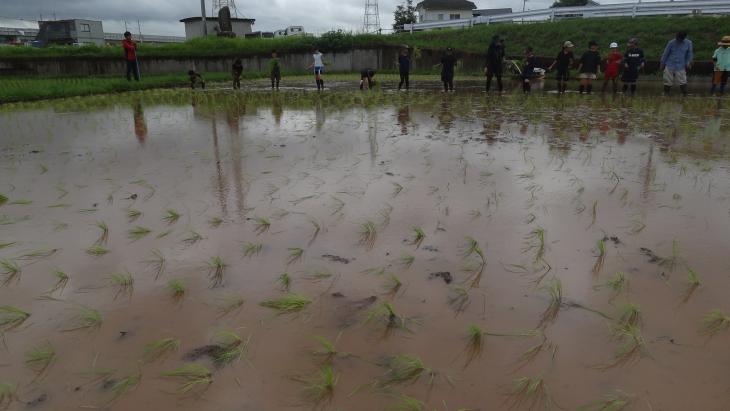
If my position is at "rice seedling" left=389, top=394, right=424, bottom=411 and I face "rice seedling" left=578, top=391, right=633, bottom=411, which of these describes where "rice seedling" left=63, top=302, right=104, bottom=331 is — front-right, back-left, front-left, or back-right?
back-left

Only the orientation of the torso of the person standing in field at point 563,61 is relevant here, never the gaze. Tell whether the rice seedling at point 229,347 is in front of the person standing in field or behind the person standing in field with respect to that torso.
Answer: in front

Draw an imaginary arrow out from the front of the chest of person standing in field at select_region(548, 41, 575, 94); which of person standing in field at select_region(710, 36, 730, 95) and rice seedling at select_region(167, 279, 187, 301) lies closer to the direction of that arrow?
the rice seedling

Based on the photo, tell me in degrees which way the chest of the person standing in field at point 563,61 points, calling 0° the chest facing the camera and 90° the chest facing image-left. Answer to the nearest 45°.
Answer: approximately 45°

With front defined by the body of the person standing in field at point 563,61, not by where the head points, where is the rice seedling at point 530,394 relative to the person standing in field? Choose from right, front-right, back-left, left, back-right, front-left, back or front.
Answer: front-left

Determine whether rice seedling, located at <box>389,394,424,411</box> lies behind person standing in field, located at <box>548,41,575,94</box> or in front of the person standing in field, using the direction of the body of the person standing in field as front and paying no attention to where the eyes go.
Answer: in front

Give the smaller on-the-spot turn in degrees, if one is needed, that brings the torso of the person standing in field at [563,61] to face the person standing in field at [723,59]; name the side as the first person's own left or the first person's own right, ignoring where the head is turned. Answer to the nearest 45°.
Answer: approximately 135° to the first person's own left
